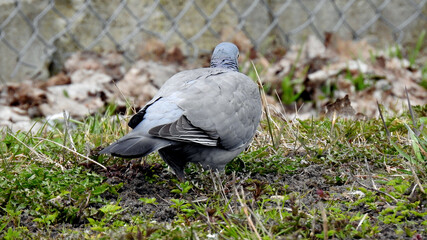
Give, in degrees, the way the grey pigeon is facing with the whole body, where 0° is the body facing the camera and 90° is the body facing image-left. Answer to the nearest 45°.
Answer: approximately 225°

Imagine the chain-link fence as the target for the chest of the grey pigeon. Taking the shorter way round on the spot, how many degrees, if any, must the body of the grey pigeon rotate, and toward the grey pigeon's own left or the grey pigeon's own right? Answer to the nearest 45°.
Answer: approximately 45° to the grey pigeon's own left
